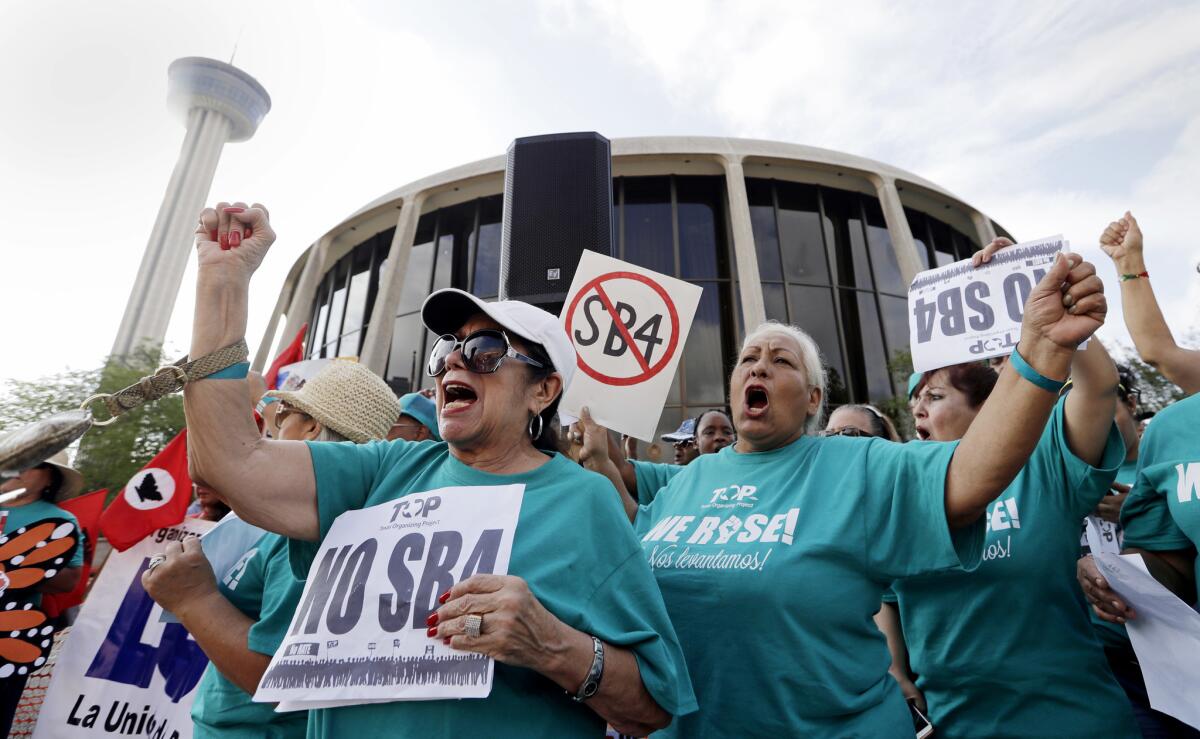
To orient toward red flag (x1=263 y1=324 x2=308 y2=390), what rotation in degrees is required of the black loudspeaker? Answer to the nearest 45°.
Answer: approximately 135° to its right

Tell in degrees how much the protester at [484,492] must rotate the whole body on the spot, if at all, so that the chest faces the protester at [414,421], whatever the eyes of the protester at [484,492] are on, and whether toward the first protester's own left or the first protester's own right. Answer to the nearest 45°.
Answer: approximately 135° to the first protester's own right

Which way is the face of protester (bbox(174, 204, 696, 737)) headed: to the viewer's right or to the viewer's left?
to the viewer's left

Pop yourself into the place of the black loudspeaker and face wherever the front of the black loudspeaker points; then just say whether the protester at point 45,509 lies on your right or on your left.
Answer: on your right

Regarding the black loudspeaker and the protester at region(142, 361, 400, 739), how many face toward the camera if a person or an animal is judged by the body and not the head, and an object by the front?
1

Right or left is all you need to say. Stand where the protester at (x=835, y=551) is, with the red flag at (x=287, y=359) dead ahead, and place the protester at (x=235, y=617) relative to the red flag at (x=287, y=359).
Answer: left
